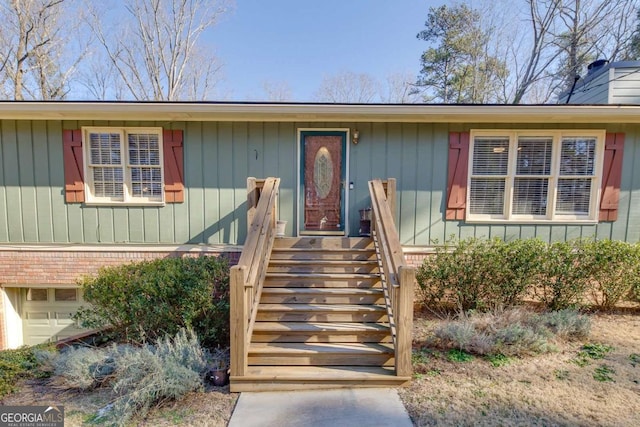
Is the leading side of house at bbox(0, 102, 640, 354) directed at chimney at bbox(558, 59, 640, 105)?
no

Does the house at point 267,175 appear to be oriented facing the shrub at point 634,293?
no

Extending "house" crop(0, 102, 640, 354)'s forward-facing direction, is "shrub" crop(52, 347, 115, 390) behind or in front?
in front

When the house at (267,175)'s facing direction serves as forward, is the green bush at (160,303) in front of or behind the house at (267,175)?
in front

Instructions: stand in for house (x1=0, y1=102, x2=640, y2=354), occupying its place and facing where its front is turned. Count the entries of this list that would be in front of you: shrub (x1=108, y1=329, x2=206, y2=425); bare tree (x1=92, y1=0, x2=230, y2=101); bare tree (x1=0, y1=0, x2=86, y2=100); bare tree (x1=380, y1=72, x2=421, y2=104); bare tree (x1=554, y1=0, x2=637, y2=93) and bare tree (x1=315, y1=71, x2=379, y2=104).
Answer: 1

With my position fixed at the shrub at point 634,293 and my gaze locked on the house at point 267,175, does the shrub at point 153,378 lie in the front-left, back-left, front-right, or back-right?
front-left

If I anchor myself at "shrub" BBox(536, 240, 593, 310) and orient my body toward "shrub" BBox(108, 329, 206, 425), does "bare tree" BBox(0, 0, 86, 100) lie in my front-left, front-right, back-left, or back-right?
front-right

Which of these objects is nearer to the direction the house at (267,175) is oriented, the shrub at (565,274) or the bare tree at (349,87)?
the shrub

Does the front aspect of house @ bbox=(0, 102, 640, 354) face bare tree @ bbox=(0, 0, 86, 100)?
no

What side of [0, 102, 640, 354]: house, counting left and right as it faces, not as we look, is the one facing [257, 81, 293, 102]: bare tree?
back

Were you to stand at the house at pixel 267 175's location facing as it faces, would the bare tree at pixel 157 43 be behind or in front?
behind

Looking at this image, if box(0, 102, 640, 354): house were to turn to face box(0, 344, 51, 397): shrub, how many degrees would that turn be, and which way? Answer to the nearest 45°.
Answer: approximately 45° to its right

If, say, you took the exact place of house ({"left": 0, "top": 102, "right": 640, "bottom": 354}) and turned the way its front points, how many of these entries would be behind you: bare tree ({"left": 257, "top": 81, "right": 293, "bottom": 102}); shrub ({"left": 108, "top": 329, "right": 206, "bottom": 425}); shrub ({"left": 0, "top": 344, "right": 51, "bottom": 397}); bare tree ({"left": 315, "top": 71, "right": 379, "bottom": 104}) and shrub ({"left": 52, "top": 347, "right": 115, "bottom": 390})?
2

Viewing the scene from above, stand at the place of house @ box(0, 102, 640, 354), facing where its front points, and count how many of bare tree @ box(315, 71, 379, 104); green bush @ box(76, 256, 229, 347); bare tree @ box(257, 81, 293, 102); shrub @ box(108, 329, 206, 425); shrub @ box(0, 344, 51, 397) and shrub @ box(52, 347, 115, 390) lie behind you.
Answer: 2

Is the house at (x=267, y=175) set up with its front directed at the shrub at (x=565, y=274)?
no

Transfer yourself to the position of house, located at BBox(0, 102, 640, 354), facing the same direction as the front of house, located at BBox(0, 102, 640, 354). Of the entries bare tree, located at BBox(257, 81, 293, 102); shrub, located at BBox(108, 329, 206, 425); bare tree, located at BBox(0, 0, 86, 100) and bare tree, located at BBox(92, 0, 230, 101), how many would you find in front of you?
1

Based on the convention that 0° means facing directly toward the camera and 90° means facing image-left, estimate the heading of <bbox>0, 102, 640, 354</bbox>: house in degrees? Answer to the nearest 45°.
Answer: approximately 0°

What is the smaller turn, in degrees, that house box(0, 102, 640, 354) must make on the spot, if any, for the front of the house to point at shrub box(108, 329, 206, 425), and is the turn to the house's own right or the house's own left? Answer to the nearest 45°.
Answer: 0° — it already faces it

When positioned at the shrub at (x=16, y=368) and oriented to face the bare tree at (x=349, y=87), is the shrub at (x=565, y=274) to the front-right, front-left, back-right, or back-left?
front-right

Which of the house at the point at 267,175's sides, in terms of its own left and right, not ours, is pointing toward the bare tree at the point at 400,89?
back
